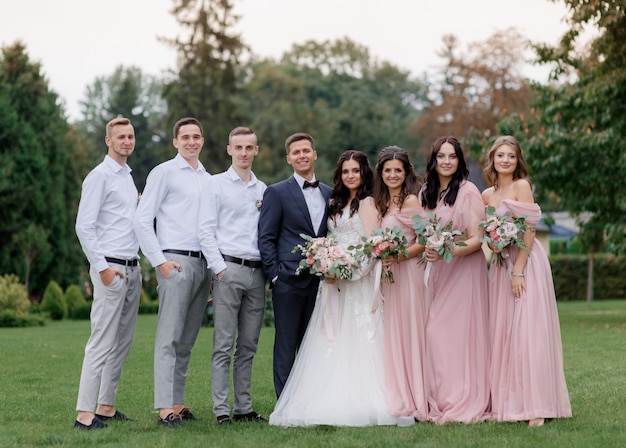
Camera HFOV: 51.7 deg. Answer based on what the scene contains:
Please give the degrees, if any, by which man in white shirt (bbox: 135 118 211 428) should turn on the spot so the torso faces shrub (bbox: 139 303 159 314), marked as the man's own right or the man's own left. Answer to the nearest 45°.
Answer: approximately 135° to the man's own left

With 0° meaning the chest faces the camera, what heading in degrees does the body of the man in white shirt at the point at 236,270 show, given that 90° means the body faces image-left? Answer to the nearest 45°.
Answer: approximately 315°

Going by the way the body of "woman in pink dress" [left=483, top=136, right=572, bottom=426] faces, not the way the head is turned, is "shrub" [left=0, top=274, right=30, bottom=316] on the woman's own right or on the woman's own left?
on the woman's own right

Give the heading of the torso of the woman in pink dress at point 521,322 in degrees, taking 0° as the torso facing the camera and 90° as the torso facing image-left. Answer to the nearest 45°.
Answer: approximately 45°

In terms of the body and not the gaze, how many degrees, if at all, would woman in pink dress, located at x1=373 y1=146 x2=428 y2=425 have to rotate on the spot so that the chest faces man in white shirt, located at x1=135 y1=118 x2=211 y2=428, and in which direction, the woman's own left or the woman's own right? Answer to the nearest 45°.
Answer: approximately 45° to the woman's own right

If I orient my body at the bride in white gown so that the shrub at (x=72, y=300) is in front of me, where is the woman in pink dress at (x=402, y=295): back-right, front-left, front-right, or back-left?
back-right

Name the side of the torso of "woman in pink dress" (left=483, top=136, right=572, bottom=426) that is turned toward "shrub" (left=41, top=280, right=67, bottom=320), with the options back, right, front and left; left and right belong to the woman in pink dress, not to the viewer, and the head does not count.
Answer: right

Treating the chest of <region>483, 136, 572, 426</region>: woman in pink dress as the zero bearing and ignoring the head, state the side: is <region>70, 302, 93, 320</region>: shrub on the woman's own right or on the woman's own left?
on the woman's own right

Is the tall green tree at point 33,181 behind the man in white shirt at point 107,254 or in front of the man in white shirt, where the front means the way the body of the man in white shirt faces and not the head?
behind
